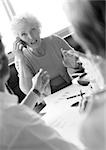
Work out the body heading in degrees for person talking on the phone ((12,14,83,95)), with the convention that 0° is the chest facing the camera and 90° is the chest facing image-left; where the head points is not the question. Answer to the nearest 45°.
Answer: approximately 0°

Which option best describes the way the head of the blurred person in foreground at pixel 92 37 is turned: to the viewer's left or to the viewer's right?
to the viewer's left

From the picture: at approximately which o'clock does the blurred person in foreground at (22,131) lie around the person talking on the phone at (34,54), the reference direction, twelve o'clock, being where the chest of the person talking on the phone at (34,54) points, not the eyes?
the blurred person in foreground at (22,131) is roughly at 12 o'clock from the person talking on the phone at (34,54).

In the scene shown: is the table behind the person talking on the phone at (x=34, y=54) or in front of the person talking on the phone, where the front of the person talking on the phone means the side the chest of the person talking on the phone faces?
in front

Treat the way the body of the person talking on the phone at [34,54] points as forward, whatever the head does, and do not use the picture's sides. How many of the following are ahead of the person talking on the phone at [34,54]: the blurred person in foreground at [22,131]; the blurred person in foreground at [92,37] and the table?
3

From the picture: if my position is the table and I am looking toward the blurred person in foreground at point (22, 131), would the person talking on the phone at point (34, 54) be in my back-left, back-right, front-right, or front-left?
back-right

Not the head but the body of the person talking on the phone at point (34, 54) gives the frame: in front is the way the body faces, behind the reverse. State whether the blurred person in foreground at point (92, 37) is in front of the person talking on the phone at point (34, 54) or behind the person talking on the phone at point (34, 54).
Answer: in front
